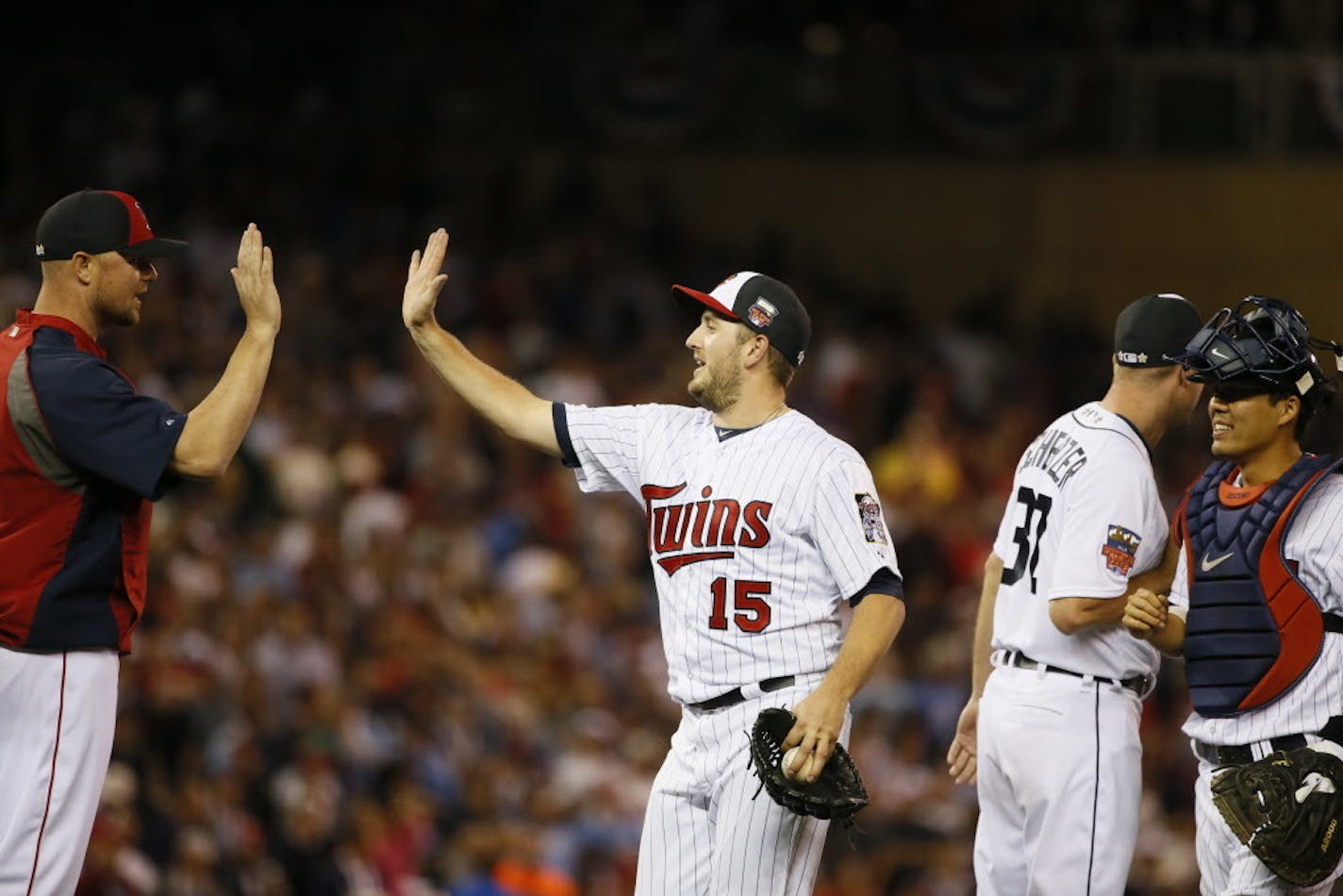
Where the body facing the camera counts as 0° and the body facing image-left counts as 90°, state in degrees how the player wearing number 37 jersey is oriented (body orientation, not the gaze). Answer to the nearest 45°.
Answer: approximately 225°

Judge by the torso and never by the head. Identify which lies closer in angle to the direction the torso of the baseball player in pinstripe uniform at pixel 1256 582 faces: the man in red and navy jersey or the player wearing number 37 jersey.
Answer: the man in red and navy jersey

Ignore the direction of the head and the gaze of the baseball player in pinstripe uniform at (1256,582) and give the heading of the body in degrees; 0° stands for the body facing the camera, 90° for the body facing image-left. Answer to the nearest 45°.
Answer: approximately 45°

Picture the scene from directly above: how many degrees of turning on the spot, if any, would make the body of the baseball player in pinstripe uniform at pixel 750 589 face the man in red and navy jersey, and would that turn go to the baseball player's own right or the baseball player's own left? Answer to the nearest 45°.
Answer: approximately 45° to the baseball player's own right

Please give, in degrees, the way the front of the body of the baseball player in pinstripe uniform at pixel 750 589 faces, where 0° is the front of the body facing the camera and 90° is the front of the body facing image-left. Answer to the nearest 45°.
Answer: approximately 45°

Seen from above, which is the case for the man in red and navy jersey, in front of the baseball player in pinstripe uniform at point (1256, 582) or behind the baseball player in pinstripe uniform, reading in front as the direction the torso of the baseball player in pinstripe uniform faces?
in front

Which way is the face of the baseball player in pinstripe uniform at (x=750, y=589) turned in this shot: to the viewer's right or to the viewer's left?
to the viewer's left

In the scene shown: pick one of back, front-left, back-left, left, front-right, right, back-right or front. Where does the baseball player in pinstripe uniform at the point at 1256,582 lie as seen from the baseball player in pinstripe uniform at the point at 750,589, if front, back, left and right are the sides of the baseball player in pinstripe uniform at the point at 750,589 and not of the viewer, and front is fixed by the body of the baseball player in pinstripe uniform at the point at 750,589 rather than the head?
back-left

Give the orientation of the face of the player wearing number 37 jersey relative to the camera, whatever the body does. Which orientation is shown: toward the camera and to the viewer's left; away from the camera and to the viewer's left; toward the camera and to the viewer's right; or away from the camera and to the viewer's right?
away from the camera and to the viewer's right

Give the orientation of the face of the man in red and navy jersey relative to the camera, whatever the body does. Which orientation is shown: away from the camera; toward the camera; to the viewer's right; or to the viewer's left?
to the viewer's right

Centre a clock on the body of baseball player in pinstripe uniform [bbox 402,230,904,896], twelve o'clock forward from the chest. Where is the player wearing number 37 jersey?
The player wearing number 37 jersey is roughly at 7 o'clock from the baseball player in pinstripe uniform.

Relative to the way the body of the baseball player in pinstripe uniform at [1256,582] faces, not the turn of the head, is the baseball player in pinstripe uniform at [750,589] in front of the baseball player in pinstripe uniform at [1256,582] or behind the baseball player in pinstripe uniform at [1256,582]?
in front

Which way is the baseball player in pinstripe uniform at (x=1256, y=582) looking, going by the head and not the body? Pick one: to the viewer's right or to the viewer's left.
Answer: to the viewer's left

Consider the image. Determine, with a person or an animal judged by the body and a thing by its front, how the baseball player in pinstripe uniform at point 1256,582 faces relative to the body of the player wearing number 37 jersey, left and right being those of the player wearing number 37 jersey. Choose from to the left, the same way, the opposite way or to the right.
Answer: the opposite way

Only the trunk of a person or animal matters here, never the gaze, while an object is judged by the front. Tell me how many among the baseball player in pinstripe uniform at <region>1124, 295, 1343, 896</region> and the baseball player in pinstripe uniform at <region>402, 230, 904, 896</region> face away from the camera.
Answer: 0

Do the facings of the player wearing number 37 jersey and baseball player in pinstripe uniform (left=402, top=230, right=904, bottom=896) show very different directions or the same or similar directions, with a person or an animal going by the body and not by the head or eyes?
very different directions

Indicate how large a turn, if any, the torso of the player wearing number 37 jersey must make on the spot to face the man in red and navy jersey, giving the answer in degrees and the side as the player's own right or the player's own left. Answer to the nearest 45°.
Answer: approximately 180°
